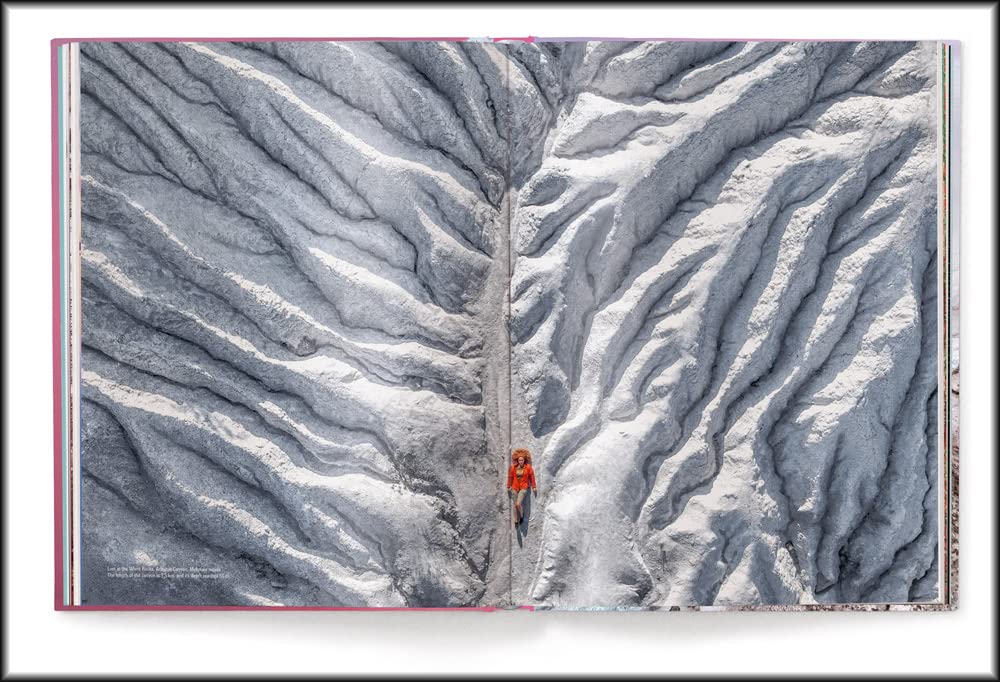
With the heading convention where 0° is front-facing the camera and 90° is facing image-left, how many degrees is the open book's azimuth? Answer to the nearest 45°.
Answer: approximately 0°
